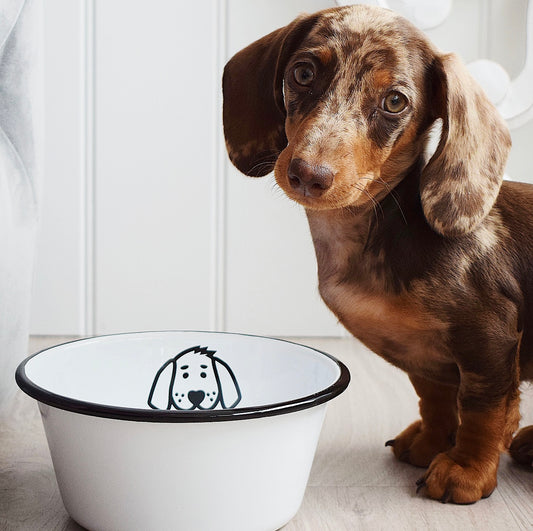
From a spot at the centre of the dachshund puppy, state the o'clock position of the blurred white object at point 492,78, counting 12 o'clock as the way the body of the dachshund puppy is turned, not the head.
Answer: The blurred white object is roughly at 5 o'clock from the dachshund puppy.

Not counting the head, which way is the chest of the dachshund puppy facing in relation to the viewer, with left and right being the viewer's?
facing the viewer and to the left of the viewer

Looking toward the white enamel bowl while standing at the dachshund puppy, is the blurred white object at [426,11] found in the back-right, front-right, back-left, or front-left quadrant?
back-right

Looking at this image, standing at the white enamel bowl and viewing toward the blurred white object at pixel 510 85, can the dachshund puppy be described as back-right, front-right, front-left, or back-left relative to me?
front-right

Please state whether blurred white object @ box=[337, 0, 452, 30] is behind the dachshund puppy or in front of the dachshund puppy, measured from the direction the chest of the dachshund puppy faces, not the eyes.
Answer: behind

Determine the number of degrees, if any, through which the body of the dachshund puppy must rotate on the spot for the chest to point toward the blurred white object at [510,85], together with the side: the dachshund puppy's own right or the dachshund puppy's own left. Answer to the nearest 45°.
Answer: approximately 135° to the dachshund puppy's own right
